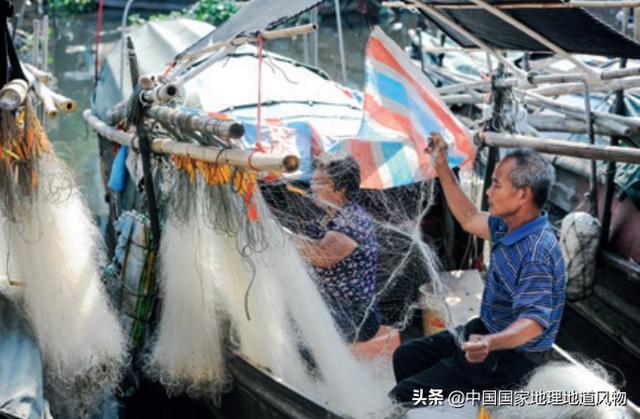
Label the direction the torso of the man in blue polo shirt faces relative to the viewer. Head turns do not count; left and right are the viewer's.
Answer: facing to the left of the viewer

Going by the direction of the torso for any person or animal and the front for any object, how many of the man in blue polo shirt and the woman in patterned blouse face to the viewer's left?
2

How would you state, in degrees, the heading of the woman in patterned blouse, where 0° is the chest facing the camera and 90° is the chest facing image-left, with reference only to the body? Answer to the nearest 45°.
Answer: approximately 90°

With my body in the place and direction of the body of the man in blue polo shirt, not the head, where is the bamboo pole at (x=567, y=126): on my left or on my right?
on my right

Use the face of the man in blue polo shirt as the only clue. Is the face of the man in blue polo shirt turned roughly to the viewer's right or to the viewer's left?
to the viewer's left

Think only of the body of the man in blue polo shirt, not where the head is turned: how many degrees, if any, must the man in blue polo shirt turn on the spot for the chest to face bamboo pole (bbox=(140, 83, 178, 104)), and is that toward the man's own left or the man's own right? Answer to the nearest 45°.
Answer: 0° — they already face it
